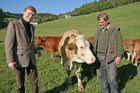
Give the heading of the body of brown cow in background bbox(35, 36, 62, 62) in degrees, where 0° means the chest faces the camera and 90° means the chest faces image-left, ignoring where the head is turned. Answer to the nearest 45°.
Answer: approximately 90°
